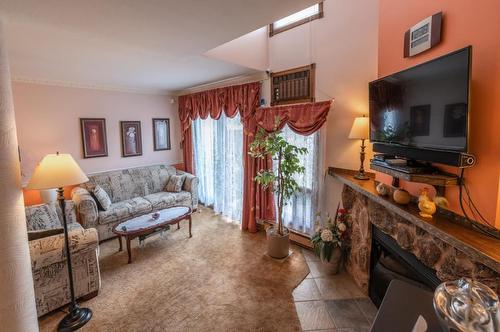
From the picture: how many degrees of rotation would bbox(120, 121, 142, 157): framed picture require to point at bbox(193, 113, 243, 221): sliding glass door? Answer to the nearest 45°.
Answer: approximately 45° to its left

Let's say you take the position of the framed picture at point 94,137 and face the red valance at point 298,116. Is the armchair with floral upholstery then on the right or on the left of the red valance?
right

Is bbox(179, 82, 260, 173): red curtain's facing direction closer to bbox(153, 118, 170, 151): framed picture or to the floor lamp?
the floor lamp

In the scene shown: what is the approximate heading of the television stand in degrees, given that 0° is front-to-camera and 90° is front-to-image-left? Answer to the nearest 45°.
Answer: approximately 45°

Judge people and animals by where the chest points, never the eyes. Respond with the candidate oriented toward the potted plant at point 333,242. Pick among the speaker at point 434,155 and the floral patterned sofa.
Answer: the floral patterned sofa

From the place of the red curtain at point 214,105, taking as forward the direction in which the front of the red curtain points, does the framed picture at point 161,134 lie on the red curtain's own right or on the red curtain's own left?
on the red curtain's own right

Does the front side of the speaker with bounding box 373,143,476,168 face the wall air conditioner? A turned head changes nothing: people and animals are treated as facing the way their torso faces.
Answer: no

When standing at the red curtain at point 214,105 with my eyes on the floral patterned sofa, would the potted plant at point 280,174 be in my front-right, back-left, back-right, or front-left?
back-left

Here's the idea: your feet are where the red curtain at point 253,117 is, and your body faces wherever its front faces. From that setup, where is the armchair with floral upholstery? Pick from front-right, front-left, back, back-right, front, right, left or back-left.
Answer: front

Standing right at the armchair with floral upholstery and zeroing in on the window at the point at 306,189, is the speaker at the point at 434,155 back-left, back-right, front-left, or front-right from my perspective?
front-right

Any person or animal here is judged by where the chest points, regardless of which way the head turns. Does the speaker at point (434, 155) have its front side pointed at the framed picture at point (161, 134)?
no

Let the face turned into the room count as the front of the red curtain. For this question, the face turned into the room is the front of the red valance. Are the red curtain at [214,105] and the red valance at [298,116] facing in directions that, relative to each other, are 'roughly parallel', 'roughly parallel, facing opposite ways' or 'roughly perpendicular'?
roughly parallel

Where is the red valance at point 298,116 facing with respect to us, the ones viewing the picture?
facing the viewer and to the left of the viewer

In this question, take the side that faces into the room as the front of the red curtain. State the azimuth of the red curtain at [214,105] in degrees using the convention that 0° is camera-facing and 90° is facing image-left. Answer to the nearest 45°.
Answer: approximately 45°

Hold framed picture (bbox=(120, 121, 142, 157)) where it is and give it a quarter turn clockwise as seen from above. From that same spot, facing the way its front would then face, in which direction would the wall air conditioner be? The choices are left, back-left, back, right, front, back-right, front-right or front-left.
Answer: back-left
